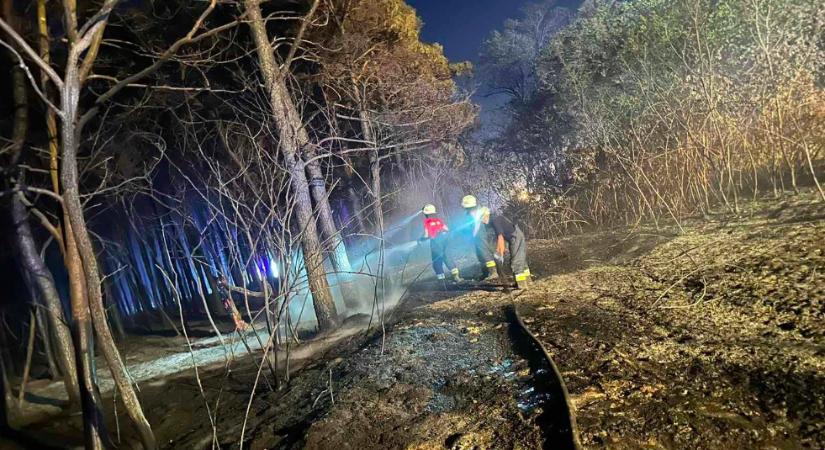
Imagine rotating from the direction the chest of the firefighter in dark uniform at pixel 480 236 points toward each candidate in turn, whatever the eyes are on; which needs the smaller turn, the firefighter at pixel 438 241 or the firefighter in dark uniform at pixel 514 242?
the firefighter

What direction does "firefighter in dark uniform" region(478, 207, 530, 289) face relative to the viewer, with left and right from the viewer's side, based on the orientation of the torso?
facing to the left of the viewer

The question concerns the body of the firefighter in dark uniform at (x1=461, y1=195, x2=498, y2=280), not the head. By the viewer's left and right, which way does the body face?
facing to the left of the viewer

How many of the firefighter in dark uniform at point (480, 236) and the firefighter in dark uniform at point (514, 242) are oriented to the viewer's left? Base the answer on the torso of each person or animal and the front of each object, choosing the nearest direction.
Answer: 2
